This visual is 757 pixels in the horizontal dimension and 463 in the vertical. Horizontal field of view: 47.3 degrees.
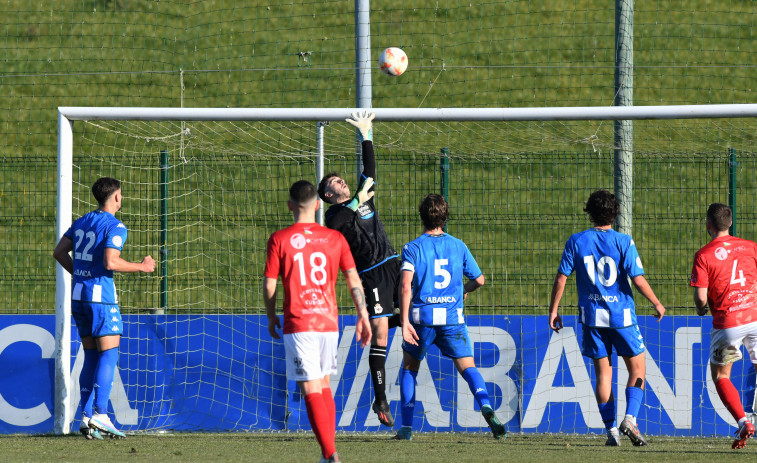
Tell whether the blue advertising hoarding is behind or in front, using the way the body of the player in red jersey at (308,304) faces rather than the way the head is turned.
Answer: in front

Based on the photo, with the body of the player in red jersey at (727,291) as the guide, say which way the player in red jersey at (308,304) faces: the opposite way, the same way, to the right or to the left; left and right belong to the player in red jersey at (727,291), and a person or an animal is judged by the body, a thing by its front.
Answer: the same way

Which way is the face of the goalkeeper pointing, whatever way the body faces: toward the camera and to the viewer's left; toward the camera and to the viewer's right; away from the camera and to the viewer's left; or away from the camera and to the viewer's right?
toward the camera and to the viewer's right

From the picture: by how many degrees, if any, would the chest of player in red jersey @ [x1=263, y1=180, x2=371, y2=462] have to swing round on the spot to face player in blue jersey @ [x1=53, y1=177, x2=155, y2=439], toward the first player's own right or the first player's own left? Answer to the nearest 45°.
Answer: approximately 45° to the first player's own left

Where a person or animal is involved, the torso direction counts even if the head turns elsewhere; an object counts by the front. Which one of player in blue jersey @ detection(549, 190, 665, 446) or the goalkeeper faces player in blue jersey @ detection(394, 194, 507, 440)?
the goalkeeper

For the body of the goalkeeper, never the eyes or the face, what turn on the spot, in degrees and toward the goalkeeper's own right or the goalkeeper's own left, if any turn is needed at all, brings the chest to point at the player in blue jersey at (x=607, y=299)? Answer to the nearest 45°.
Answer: approximately 45° to the goalkeeper's own left

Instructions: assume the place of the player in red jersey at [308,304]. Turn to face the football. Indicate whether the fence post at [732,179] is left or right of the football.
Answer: right

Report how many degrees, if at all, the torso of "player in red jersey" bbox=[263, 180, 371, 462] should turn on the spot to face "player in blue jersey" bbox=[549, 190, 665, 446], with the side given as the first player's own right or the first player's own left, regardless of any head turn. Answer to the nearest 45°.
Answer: approximately 45° to the first player's own right

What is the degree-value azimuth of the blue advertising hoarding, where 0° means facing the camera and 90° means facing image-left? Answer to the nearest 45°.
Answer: approximately 0°

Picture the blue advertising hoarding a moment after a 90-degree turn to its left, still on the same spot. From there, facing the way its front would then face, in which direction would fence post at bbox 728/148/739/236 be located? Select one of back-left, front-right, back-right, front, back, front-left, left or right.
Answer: front

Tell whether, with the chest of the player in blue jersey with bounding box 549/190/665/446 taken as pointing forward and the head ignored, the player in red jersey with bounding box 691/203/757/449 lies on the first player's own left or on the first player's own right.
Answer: on the first player's own right

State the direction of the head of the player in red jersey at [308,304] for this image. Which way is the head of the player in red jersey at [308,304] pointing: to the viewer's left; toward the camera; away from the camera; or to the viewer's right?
away from the camera

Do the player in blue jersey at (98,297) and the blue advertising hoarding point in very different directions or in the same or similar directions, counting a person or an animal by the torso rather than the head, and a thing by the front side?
very different directions

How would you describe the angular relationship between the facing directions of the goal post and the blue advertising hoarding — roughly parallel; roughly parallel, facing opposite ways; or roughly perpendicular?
roughly parallel

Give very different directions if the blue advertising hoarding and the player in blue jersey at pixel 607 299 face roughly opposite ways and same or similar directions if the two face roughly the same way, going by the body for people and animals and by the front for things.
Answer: very different directions

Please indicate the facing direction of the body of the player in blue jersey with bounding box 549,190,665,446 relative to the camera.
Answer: away from the camera

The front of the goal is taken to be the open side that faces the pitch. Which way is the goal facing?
toward the camera

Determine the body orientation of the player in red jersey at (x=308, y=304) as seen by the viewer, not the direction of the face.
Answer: away from the camera
